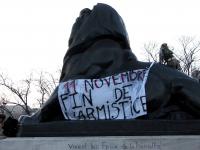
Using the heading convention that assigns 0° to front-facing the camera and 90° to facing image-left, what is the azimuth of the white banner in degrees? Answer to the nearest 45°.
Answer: approximately 0°
